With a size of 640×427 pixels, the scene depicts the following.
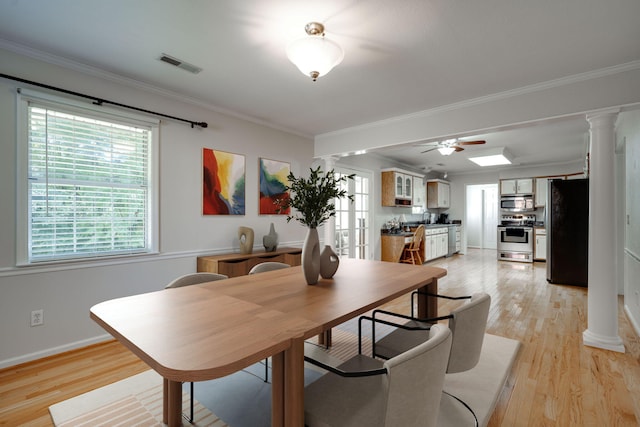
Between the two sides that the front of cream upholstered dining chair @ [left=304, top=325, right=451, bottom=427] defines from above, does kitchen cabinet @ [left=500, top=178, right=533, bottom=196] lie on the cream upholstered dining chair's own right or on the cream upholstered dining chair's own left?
on the cream upholstered dining chair's own right

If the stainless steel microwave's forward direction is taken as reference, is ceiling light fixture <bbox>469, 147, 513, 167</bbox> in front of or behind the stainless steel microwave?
in front

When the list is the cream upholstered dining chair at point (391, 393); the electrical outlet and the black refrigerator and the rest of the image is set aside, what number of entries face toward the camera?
1

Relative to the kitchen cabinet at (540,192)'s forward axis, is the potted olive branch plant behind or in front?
in front

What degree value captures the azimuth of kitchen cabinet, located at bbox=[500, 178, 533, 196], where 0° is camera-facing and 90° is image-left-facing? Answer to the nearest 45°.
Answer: approximately 0°

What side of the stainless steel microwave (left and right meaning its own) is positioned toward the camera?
front

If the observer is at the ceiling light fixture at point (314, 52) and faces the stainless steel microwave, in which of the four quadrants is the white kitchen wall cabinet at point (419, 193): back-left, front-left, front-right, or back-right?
front-left

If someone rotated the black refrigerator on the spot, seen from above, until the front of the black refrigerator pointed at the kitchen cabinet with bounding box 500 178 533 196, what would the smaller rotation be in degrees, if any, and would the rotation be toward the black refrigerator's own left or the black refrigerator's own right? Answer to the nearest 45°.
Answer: approximately 90° to the black refrigerator's own right

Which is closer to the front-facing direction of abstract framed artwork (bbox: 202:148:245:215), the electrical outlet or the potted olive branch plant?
the potted olive branch plant

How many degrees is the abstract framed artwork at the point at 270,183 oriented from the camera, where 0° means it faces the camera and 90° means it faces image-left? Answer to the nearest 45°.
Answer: approximately 315°

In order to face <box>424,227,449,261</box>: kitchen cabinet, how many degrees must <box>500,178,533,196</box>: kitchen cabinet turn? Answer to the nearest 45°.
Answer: approximately 45° to its right

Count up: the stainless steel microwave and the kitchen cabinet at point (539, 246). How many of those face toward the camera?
2
